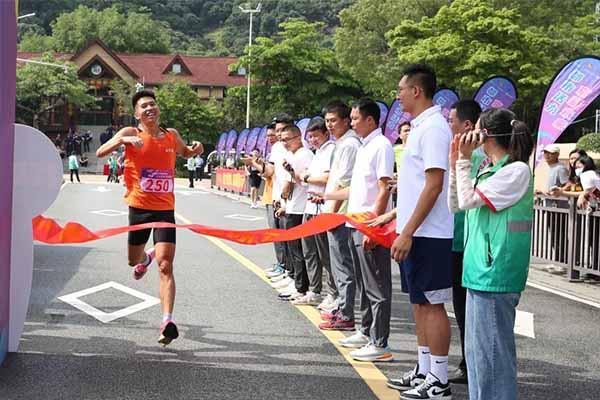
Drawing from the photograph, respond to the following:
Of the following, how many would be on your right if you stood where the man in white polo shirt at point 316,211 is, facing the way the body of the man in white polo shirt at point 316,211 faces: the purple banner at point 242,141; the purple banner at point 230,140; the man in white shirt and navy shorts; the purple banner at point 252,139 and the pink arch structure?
3

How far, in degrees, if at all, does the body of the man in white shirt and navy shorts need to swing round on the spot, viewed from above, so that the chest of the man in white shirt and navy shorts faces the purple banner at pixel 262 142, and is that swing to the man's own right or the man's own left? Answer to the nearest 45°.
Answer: approximately 90° to the man's own right

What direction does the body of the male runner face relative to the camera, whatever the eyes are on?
toward the camera

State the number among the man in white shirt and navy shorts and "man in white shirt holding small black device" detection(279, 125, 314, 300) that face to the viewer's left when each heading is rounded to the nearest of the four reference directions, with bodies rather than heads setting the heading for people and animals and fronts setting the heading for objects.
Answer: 2

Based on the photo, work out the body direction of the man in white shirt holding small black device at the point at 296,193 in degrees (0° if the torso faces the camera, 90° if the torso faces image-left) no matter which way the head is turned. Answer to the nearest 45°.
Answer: approximately 90°

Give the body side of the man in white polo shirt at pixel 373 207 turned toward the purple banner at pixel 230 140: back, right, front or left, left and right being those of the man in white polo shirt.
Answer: right

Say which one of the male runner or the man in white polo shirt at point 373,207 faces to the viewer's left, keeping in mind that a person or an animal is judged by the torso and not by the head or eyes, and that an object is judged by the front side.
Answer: the man in white polo shirt

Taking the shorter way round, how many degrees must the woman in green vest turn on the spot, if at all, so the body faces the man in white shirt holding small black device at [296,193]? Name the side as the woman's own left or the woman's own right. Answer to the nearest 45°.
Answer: approximately 45° to the woman's own right

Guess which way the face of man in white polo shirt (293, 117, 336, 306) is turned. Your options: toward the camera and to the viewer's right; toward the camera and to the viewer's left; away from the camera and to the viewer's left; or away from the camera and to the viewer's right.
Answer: toward the camera and to the viewer's left

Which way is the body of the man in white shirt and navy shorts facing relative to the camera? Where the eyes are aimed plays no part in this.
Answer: to the viewer's left

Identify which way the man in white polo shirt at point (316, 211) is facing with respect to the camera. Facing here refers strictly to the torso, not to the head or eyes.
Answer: to the viewer's left

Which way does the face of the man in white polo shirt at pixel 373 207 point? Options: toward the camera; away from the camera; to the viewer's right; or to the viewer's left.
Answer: to the viewer's left

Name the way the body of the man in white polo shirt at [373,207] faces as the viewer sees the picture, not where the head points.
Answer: to the viewer's left

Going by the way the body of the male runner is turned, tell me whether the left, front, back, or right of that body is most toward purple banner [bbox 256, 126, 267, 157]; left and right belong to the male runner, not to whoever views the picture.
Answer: back

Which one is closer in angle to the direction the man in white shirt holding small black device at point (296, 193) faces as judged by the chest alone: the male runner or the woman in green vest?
the male runner

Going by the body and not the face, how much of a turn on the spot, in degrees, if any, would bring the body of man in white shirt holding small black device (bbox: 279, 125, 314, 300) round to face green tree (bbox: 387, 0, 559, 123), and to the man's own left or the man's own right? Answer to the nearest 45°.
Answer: approximately 90° to the man's own right

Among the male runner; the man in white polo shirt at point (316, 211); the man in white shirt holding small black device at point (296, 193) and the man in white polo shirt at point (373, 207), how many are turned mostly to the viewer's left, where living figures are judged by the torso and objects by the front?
3

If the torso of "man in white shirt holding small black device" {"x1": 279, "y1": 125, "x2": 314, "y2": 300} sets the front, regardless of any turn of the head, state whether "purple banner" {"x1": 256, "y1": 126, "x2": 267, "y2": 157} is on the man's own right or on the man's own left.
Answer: on the man's own right

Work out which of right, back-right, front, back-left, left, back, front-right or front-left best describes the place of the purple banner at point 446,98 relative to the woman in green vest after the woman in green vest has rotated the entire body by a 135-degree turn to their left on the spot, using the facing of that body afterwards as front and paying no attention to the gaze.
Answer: back-left
